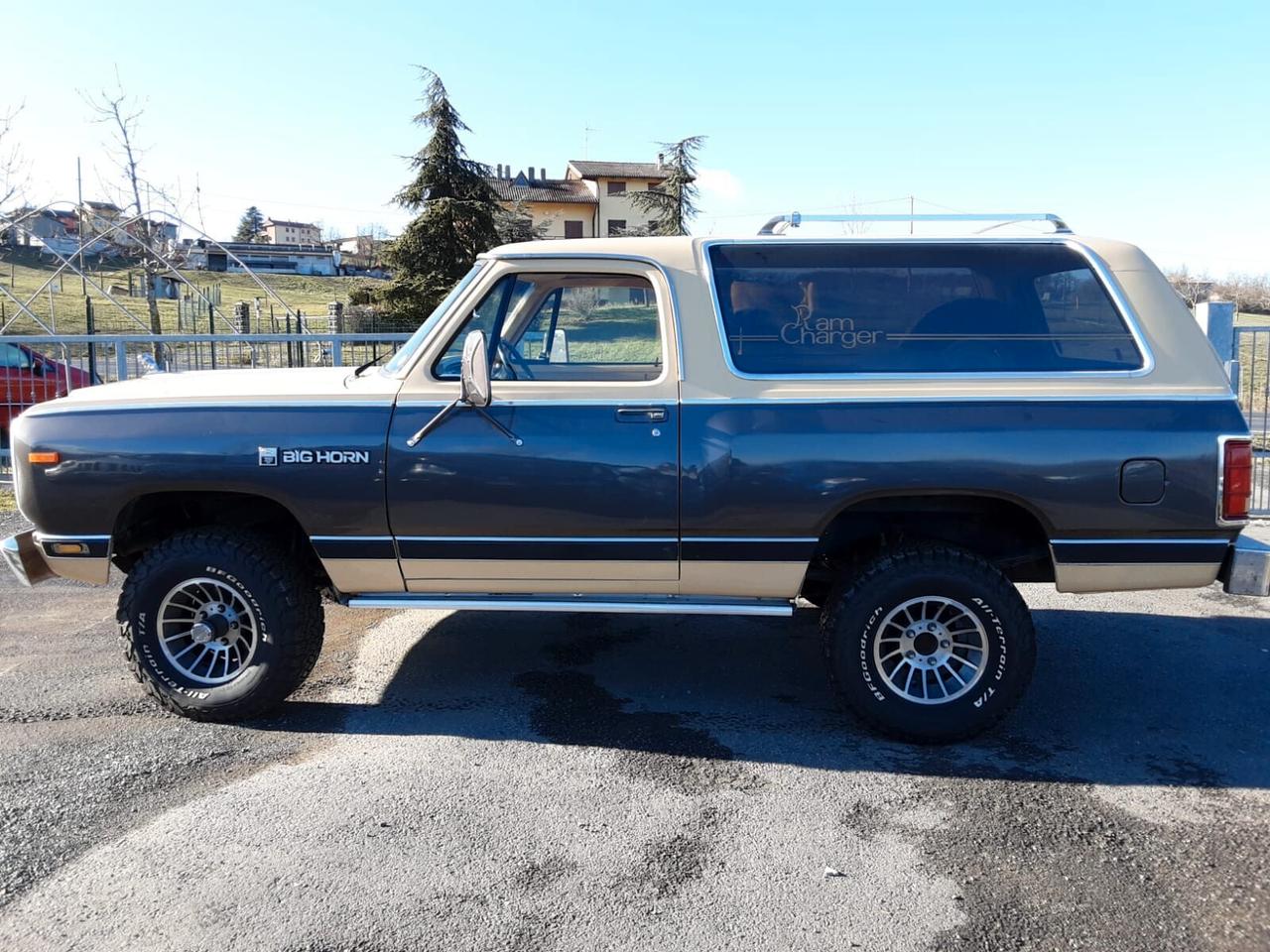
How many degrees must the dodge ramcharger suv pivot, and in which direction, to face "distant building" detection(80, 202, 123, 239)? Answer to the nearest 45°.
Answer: approximately 45° to its right

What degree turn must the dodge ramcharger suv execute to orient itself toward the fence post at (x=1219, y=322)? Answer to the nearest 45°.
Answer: approximately 135° to its right

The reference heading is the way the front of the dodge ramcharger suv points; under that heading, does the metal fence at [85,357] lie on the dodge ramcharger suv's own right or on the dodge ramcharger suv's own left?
on the dodge ramcharger suv's own right

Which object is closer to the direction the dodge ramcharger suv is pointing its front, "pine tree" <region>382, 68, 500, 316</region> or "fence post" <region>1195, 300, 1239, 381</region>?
the pine tree

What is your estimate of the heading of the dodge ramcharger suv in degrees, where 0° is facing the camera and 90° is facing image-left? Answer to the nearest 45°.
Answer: approximately 90°

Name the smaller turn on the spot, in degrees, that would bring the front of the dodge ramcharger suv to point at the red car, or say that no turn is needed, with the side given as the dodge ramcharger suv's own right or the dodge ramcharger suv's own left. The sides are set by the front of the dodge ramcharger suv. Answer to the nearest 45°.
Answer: approximately 45° to the dodge ramcharger suv's own right

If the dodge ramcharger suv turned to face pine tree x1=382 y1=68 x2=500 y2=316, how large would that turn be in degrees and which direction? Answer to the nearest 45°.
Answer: approximately 90° to its right
